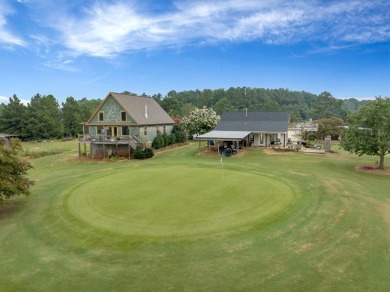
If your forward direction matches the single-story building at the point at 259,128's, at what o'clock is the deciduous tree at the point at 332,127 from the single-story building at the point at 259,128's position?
The deciduous tree is roughly at 8 o'clock from the single-story building.

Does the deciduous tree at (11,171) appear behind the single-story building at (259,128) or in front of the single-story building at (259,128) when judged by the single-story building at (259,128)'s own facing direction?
in front

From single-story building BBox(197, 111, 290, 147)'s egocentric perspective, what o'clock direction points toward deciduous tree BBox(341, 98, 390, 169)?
The deciduous tree is roughly at 11 o'clock from the single-story building.

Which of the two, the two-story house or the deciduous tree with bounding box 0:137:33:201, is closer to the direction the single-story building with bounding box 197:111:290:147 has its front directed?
the deciduous tree

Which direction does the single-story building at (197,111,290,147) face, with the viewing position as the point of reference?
facing the viewer

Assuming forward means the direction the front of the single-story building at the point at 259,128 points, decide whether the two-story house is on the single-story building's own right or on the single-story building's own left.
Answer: on the single-story building's own right

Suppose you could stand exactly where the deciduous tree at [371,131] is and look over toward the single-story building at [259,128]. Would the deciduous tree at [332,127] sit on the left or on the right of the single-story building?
right
